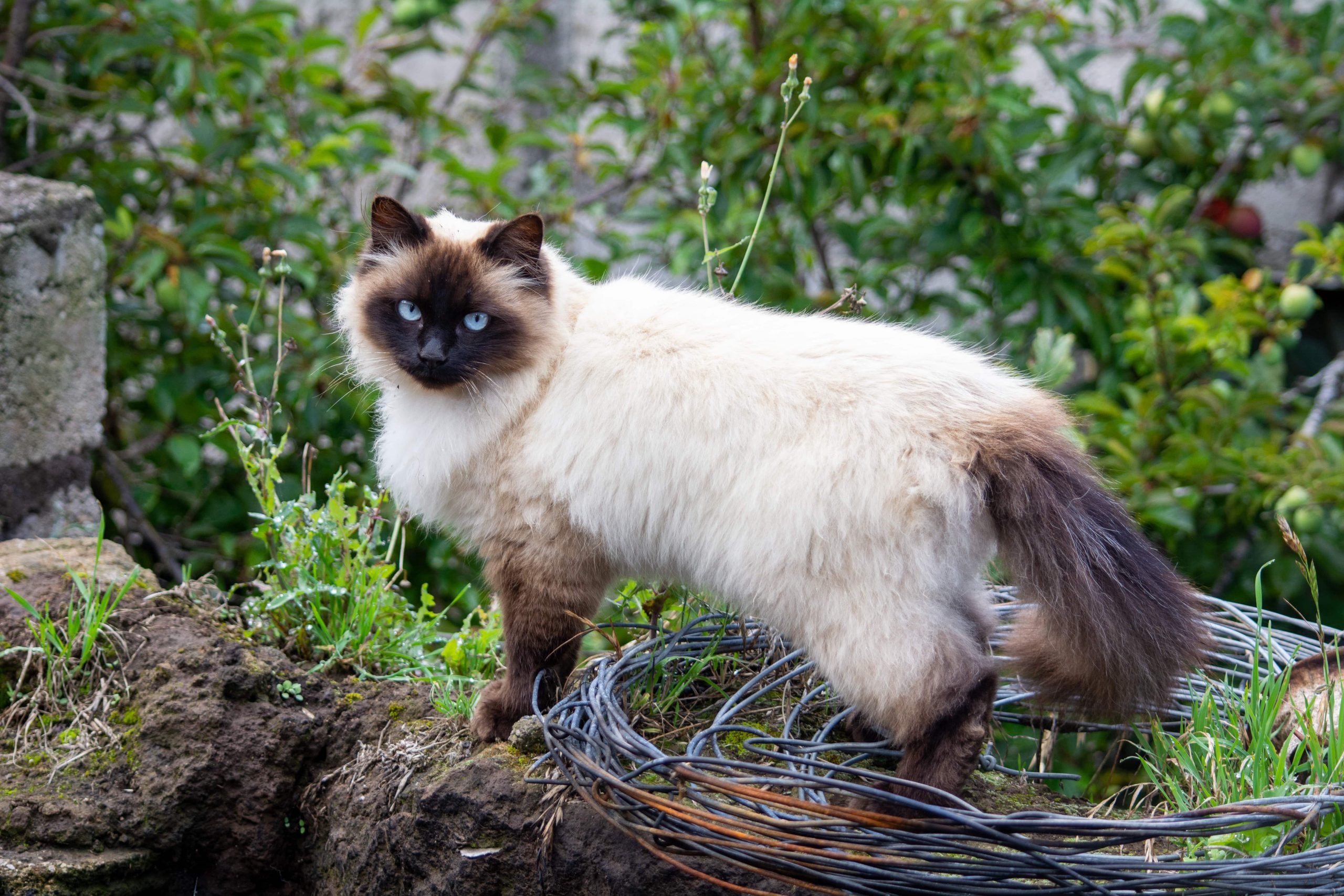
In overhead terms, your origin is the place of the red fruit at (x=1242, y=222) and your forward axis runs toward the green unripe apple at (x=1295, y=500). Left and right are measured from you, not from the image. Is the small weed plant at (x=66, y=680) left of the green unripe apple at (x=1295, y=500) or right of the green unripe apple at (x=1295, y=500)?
right

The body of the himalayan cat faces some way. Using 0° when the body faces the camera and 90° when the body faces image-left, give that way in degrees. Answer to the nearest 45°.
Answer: approximately 90°

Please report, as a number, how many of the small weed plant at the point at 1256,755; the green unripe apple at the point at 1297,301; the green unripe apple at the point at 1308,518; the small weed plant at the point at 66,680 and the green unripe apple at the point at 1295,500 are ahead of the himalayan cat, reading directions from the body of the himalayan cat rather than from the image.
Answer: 1

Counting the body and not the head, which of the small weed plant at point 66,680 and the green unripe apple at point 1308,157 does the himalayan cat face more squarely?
the small weed plant

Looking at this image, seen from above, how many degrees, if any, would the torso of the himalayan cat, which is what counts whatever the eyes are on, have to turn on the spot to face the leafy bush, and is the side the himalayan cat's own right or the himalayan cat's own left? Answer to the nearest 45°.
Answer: approximately 135° to the himalayan cat's own right

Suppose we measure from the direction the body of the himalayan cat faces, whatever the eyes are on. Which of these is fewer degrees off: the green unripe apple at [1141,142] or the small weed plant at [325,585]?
the small weed plant

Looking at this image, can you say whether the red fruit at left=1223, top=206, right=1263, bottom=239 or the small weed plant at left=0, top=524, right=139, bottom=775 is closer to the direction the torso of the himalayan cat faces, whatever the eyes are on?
the small weed plant

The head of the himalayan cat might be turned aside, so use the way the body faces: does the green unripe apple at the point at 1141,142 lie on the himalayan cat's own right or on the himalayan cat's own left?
on the himalayan cat's own right

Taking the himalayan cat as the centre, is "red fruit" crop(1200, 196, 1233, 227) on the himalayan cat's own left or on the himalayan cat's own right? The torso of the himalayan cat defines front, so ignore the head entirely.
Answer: on the himalayan cat's own right

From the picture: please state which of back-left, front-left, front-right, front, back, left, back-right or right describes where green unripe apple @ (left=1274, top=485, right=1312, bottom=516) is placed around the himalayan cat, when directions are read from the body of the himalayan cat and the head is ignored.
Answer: back-right

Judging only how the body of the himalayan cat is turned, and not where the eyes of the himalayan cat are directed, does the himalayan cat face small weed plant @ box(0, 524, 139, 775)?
yes

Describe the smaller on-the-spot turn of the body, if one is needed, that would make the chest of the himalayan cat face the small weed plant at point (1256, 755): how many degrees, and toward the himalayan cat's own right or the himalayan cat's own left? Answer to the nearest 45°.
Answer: approximately 180°
